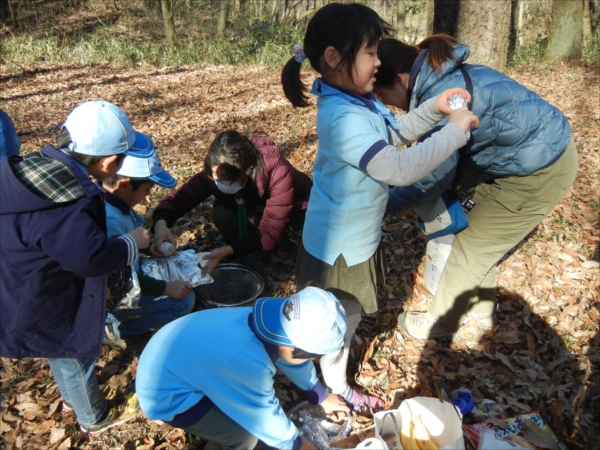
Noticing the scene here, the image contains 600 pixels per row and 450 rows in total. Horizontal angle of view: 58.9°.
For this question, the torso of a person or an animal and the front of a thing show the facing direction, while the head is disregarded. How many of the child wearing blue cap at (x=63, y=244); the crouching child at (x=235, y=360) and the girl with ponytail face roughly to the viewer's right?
3

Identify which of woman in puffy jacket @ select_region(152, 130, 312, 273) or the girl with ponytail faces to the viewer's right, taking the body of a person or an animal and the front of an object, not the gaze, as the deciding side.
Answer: the girl with ponytail

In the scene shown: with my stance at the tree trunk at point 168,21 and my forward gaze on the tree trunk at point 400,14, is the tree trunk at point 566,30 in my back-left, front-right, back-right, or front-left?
front-right

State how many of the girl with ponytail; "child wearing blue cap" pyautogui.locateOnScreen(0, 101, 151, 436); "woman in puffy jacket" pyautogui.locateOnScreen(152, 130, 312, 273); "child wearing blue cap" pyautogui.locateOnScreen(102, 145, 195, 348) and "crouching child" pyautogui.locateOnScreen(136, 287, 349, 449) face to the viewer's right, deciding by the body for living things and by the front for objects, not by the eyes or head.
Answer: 4

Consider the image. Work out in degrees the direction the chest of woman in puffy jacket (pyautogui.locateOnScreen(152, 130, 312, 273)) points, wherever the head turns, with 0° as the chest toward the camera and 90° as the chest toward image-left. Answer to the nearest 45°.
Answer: approximately 45°

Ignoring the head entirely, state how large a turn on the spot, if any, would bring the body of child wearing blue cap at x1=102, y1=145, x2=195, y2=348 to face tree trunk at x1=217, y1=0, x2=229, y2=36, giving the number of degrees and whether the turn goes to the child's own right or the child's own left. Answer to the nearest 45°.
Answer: approximately 90° to the child's own left

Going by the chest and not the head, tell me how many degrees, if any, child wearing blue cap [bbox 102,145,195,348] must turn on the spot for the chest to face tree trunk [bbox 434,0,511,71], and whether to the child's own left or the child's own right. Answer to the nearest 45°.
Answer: approximately 45° to the child's own left

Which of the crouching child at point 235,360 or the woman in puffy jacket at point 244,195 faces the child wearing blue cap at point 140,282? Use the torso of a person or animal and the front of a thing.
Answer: the woman in puffy jacket

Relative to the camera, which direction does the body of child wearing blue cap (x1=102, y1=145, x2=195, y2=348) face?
to the viewer's right

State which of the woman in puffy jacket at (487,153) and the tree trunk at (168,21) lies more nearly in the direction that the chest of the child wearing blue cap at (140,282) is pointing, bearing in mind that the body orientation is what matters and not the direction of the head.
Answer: the woman in puffy jacket

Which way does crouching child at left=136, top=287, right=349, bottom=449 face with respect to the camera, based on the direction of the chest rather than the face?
to the viewer's right

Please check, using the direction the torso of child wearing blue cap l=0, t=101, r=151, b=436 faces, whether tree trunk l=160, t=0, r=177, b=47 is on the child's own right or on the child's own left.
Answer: on the child's own left

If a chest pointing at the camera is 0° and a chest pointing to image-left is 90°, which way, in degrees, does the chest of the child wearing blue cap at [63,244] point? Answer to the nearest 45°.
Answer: approximately 270°

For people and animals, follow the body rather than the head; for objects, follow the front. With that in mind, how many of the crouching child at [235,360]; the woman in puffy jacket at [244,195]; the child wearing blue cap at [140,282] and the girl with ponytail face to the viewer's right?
3

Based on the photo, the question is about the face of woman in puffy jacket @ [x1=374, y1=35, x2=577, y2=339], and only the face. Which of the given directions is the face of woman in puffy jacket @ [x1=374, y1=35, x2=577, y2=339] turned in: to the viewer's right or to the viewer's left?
to the viewer's left

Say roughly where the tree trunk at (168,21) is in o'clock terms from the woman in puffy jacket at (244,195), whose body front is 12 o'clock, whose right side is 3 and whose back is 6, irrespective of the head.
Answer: The tree trunk is roughly at 4 o'clock from the woman in puffy jacket.
